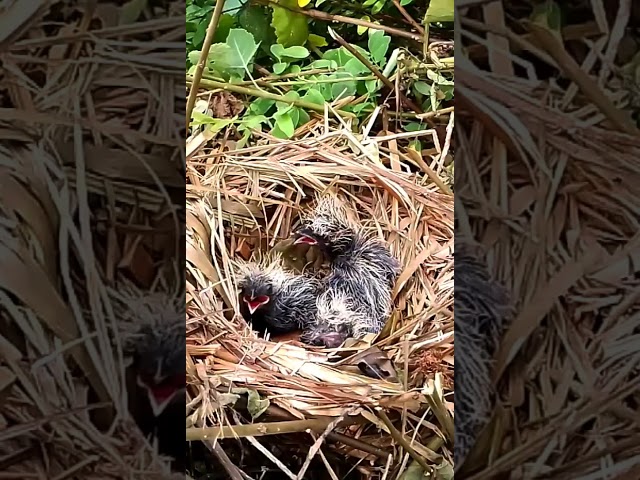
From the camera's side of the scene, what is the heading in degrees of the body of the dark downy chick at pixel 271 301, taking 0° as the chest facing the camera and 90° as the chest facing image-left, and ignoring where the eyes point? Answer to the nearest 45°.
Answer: approximately 45°
